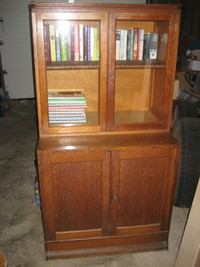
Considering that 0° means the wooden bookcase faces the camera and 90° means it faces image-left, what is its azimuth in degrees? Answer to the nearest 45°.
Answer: approximately 0°
